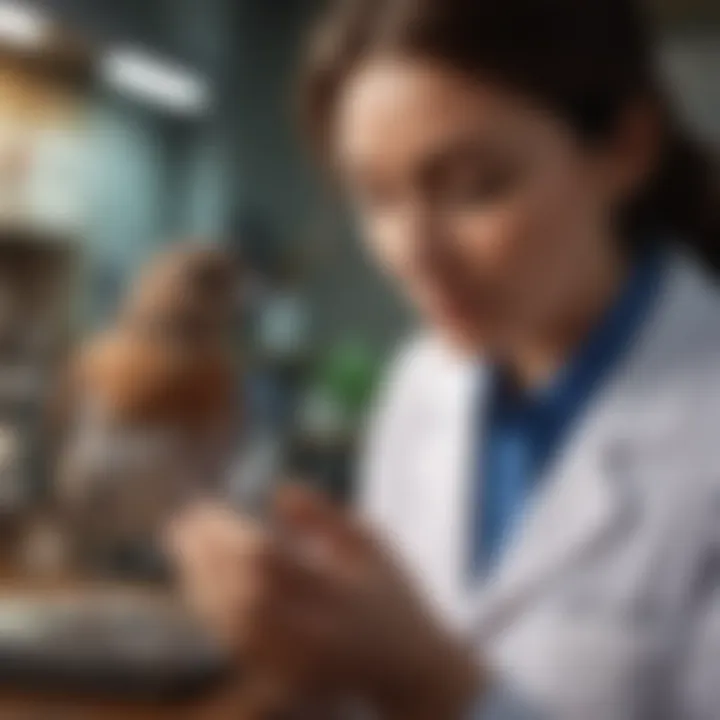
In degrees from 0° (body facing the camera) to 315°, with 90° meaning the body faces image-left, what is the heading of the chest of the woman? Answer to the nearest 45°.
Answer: approximately 45°

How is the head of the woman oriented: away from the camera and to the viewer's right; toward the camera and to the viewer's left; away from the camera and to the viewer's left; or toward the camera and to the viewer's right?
toward the camera and to the viewer's left
